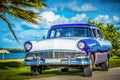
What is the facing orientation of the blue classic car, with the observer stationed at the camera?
facing the viewer and to the left of the viewer
